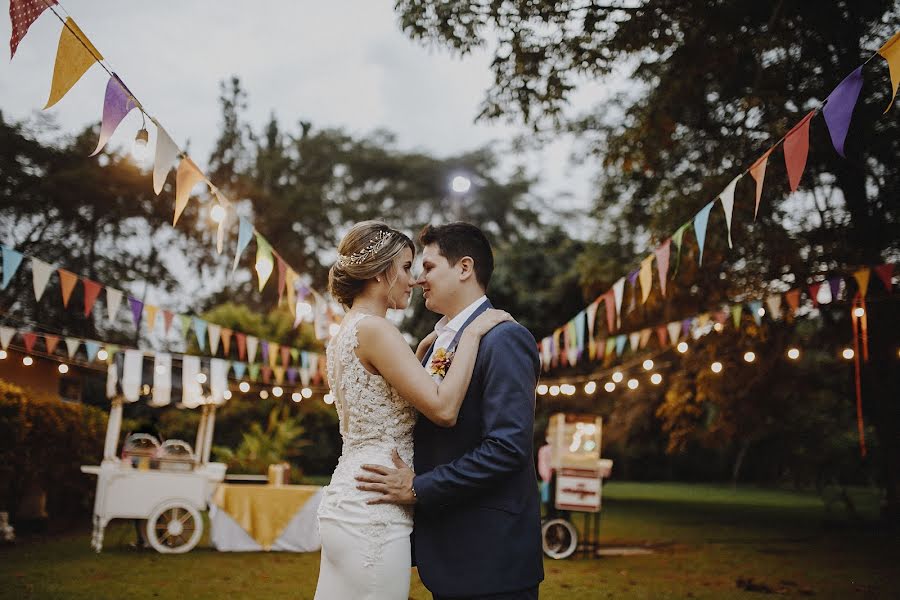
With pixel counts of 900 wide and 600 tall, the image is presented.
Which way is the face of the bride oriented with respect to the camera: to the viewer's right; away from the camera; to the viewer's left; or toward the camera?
to the viewer's right

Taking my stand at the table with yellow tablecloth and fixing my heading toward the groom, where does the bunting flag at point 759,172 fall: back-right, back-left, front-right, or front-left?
front-left

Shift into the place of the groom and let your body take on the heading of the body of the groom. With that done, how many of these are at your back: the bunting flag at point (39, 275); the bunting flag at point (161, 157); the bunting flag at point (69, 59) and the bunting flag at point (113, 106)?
0

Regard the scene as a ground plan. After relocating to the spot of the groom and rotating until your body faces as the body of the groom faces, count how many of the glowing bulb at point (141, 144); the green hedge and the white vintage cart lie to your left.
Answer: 0

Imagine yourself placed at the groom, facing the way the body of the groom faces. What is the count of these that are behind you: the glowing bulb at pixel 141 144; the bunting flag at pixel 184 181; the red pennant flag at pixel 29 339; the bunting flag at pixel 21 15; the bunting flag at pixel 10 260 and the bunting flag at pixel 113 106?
0

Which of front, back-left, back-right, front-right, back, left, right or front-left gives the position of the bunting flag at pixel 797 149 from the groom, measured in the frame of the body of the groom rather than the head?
back-right

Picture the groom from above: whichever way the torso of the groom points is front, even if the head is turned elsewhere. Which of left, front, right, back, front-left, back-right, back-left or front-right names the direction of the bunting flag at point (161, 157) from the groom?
front-right

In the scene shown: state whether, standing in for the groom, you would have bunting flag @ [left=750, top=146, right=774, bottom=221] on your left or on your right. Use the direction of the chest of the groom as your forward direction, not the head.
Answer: on your right

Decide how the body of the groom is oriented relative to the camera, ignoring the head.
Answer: to the viewer's left

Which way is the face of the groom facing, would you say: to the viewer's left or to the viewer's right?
to the viewer's left

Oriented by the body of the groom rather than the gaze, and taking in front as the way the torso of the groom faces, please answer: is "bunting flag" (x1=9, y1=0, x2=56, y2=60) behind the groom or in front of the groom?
in front
